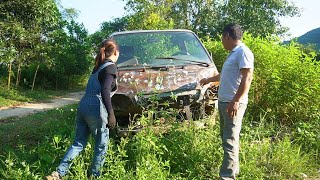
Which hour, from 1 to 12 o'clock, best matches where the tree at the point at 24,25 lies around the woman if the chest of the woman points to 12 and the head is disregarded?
The tree is roughly at 10 o'clock from the woman.

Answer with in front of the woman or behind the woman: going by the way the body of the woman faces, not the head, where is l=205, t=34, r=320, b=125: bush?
in front

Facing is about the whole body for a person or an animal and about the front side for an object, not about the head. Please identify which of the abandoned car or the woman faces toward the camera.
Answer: the abandoned car

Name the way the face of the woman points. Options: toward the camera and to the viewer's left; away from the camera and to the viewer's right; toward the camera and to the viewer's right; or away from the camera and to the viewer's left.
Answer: away from the camera and to the viewer's right

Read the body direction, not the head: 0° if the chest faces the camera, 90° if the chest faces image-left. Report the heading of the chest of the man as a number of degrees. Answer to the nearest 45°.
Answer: approximately 90°

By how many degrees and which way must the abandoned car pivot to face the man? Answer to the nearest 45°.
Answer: approximately 45° to its left

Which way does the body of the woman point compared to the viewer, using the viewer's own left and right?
facing away from the viewer and to the right of the viewer

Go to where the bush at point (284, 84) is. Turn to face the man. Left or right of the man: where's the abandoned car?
right

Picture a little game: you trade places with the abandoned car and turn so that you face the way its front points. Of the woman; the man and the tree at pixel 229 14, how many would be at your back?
1

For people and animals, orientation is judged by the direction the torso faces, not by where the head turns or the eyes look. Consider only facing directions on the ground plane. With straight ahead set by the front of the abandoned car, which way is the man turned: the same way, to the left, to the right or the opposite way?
to the right

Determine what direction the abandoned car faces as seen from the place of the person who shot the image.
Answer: facing the viewer

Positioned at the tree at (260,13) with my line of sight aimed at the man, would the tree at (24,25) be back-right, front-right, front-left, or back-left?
front-right

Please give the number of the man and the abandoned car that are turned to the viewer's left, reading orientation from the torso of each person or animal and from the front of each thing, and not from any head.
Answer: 1

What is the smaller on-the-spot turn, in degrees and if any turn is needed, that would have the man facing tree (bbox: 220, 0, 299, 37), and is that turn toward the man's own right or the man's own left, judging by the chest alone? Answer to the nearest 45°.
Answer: approximately 90° to the man's own right
